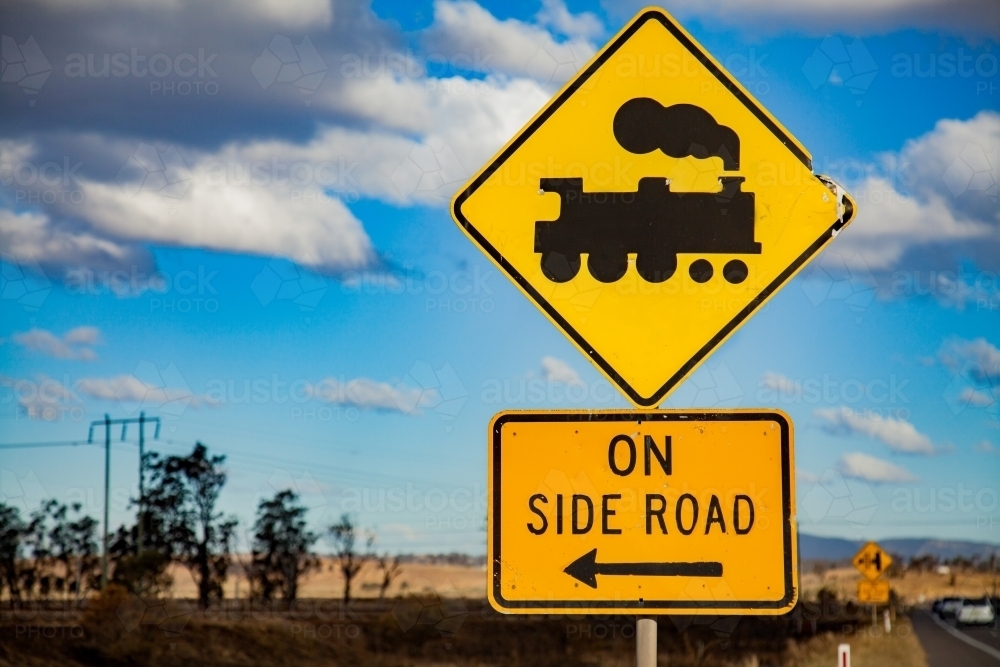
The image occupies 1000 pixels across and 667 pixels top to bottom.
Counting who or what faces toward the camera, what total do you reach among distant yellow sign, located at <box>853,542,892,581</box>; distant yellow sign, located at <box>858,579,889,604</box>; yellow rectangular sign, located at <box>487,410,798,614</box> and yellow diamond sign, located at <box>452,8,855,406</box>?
4

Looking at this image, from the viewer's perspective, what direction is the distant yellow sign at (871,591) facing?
toward the camera

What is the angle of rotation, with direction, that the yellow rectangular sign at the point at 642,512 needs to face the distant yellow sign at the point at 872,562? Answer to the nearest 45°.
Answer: approximately 180°

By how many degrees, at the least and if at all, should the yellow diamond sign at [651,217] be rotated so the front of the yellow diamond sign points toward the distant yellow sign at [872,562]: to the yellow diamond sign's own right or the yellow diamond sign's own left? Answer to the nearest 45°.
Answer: approximately 180°

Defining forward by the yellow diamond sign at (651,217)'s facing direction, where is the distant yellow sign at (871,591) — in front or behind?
behind

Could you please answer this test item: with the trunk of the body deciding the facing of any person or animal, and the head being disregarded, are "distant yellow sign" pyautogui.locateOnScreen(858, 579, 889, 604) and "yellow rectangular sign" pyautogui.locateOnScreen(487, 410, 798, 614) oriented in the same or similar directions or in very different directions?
same or similar directions

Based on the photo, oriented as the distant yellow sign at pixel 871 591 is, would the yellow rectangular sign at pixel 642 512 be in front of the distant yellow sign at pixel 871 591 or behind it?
in front

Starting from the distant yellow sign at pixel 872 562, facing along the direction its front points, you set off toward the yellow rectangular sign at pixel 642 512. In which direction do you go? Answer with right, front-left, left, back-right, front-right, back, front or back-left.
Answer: front

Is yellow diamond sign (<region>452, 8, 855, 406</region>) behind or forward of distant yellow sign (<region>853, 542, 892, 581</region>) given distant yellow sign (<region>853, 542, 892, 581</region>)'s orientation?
forward

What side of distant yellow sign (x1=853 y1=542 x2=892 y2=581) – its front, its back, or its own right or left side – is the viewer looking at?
front

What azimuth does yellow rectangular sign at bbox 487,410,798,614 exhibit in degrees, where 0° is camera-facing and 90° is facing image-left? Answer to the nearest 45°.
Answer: approximately 0°

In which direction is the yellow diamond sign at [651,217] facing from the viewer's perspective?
toward the camera

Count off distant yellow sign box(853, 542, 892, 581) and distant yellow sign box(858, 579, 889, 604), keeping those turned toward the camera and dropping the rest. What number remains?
2

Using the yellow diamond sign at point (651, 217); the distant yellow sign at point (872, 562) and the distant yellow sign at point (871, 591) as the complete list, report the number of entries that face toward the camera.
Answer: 3
